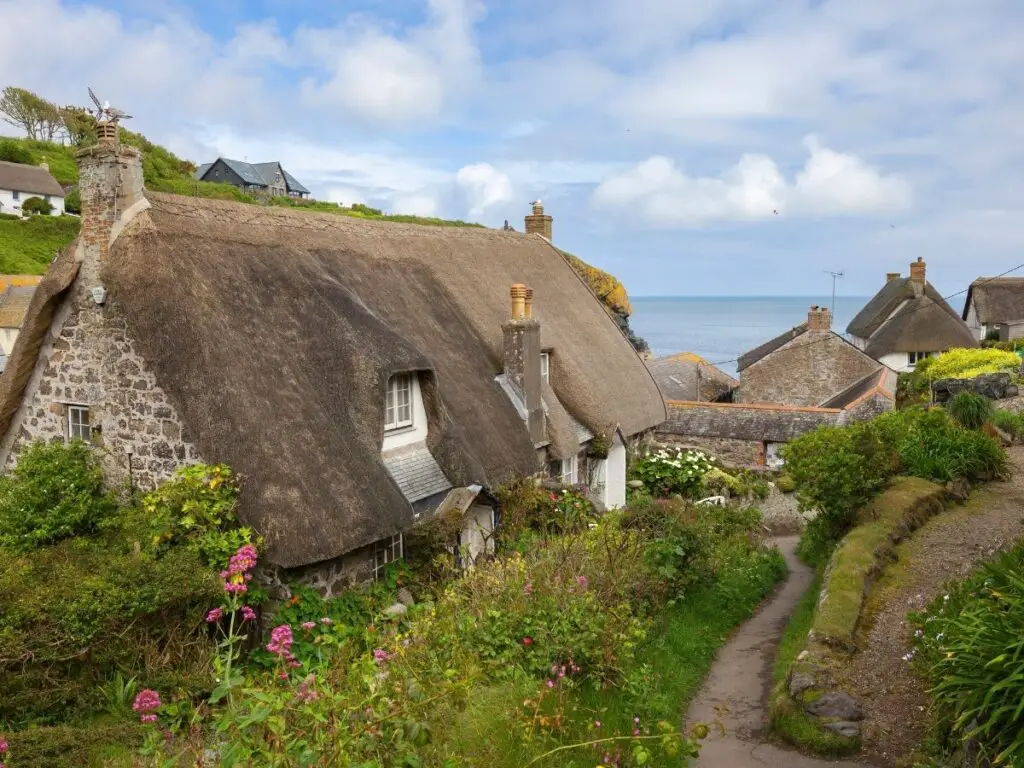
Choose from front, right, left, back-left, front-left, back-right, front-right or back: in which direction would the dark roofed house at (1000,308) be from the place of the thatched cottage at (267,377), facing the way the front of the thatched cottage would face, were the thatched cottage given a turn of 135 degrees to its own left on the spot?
front-right

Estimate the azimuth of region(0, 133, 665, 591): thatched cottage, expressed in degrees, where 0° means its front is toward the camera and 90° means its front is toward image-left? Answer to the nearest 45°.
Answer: approximately 315°

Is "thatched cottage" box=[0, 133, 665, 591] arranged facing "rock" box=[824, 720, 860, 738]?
yes

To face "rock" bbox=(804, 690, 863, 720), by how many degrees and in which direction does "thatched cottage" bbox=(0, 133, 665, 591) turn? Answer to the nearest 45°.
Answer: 0° — it already faces it

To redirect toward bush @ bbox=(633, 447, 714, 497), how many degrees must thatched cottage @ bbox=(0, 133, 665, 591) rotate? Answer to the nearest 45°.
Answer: approximately 90° to its left

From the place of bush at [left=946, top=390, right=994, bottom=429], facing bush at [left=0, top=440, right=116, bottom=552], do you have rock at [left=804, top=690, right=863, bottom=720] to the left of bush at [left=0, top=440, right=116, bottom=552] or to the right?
left

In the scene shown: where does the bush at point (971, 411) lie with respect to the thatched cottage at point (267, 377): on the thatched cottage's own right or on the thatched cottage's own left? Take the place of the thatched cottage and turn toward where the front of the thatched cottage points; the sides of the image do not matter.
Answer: on the thatched cottage's own left

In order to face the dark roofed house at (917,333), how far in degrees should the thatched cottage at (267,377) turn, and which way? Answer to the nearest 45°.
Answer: approximately 90° to its left

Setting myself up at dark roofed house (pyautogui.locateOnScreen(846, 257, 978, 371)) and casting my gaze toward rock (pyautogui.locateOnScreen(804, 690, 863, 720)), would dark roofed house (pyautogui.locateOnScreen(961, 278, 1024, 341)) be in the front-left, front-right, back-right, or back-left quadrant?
back-left
